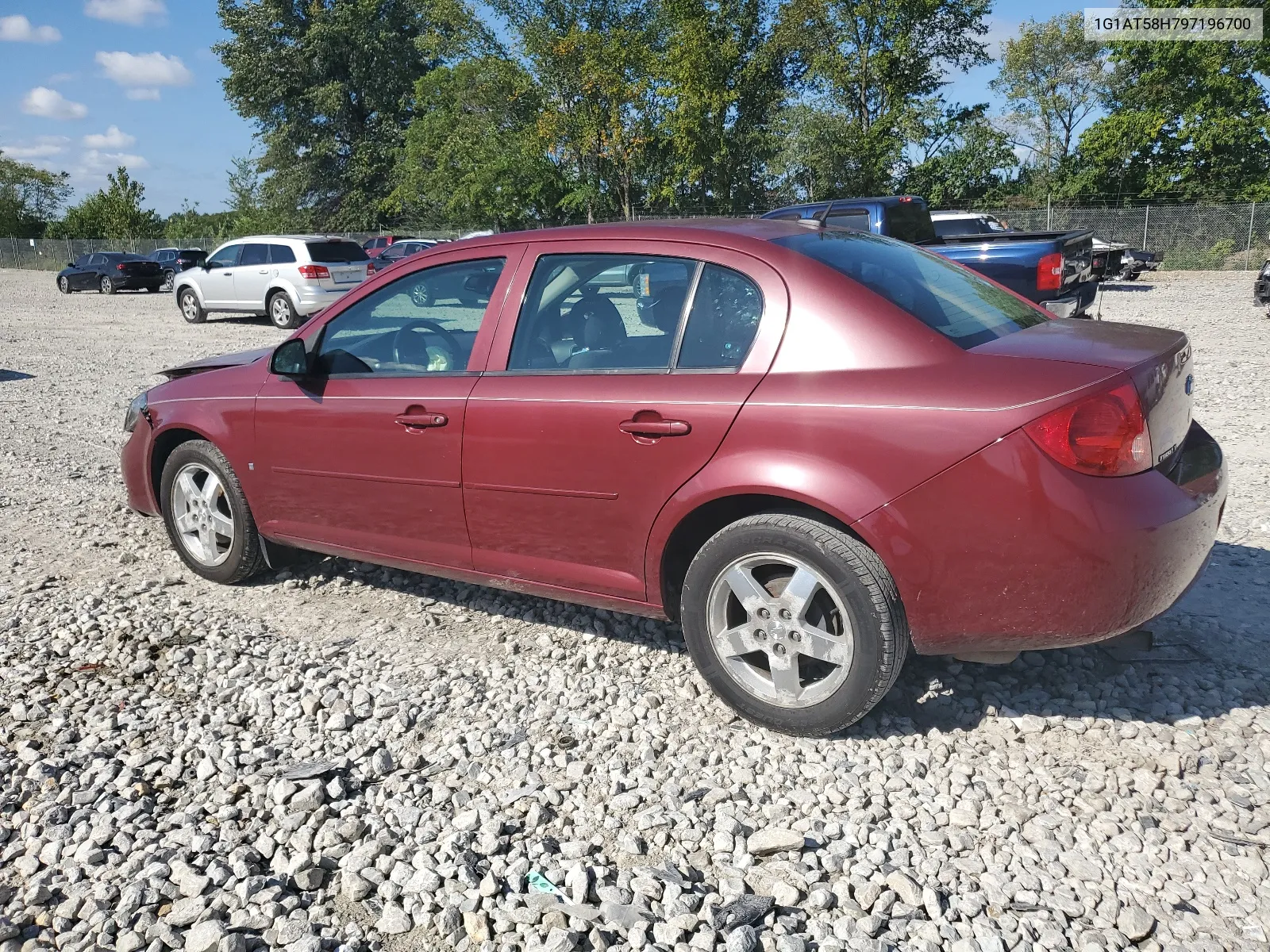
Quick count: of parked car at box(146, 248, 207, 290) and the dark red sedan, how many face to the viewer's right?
0

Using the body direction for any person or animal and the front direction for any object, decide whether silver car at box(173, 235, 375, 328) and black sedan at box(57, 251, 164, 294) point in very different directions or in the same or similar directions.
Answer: same or similar directions

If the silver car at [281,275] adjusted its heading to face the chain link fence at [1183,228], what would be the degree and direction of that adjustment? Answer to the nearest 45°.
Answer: approximately 135° to its right

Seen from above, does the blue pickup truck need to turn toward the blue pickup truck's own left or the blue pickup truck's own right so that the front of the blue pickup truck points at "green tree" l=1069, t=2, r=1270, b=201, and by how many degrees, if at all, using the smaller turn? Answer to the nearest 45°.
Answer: approximately 45° to the blue pickup truck's own right

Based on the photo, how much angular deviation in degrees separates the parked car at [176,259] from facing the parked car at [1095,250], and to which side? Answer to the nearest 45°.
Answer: approximately 180°

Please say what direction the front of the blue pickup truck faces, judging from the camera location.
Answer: facing away from the viewer and to the left of the viewer

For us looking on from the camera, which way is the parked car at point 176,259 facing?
facing away from the viewer and to the left of the viewer

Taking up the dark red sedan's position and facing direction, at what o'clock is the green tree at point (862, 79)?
The green tree is roughly at 2 o'clock from the dark red sedan.

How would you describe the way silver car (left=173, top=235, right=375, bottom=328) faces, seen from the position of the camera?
facing away from the viewer and to the left of the viewer

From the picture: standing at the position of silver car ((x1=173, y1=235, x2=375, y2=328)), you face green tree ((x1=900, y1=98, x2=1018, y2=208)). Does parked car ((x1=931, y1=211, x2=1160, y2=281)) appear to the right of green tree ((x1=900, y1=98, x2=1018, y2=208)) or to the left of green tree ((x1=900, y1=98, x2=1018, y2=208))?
right

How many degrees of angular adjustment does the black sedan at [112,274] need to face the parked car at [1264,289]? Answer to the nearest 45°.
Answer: approximately 180°

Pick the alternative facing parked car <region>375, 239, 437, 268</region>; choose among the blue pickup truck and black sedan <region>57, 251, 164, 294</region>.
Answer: the blue pickup truck

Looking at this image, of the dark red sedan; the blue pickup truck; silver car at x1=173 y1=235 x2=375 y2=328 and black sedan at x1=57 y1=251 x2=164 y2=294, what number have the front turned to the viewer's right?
0

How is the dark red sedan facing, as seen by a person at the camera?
facing away from the viewer and to the left of the viewer

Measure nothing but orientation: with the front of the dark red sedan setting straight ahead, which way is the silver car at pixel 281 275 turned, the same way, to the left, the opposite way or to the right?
the same way

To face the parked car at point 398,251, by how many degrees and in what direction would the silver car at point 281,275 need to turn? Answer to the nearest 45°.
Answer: approximately 45° to its right

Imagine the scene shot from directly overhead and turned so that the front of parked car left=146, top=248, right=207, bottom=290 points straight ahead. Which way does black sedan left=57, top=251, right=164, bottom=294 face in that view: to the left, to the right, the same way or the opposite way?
the same way
